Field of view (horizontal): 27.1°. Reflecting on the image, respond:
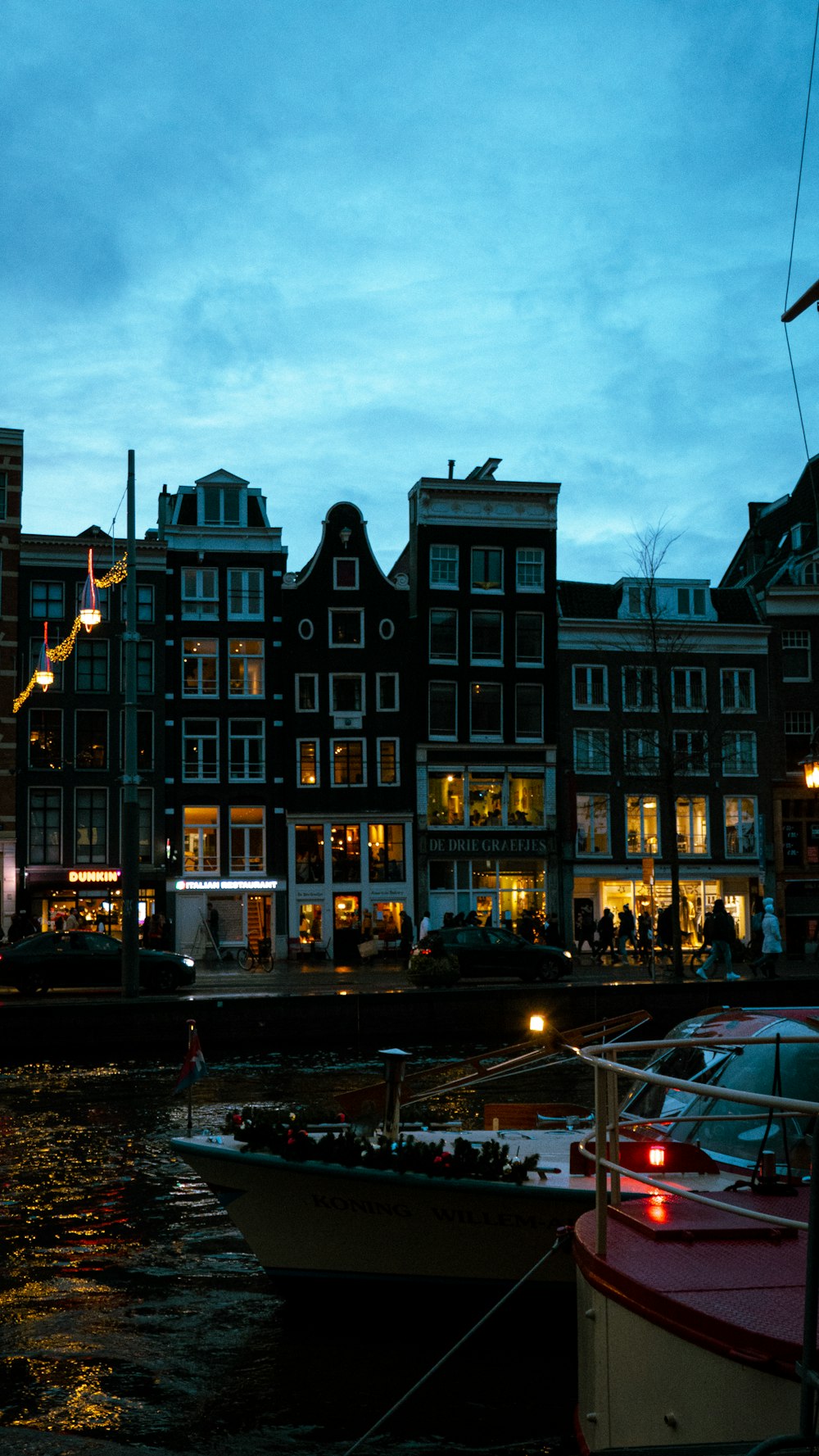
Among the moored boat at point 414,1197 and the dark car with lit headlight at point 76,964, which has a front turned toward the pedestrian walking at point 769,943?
the dark car with lit headlight

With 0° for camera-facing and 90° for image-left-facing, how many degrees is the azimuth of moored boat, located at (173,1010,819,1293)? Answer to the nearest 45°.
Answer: approximately 90°

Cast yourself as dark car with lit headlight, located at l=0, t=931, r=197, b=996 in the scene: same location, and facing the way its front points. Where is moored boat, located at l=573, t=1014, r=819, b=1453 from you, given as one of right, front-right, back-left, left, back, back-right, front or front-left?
right

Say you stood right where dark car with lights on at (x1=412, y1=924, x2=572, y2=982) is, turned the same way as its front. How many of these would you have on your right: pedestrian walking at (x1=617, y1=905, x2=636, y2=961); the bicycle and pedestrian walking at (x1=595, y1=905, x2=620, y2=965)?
0

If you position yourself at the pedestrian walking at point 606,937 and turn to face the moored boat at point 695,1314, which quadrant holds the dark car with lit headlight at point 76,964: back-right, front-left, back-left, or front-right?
front-right

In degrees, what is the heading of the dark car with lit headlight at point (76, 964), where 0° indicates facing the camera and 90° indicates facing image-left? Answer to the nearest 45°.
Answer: approximately 270°

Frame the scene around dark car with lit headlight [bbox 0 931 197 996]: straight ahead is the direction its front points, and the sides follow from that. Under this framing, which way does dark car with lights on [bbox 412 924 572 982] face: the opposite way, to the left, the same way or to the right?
the same way

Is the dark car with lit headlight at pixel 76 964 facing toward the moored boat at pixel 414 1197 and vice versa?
no

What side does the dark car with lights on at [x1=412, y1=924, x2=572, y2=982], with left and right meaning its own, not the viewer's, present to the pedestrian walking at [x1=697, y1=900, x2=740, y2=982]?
front

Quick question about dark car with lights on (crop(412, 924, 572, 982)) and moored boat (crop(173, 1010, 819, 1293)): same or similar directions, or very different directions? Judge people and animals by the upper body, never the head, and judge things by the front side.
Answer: very different directions

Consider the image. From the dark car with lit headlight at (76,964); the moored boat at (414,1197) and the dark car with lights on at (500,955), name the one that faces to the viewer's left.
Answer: the moored boat

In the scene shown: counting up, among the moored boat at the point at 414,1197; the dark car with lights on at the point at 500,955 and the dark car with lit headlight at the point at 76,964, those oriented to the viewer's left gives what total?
1

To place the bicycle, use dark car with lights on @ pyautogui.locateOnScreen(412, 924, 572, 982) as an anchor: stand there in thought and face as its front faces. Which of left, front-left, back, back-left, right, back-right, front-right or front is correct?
back-left

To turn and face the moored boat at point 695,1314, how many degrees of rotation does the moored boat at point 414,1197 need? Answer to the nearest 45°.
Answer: approximately 90° to its left

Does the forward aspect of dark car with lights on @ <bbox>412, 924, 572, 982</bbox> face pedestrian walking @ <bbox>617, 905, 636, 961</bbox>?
no

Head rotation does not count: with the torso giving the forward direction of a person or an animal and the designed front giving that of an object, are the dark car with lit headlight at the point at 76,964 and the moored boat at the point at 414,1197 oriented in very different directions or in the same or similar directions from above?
very different directions

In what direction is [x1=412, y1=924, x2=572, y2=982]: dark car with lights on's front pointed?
to the viewer's right

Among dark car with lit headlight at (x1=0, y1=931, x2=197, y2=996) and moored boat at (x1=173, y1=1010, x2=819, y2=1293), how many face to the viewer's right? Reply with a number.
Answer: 1

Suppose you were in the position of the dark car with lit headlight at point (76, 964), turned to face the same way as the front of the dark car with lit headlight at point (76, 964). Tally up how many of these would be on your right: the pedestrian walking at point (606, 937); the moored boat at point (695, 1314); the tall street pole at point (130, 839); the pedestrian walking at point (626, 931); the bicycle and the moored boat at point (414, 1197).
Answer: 3

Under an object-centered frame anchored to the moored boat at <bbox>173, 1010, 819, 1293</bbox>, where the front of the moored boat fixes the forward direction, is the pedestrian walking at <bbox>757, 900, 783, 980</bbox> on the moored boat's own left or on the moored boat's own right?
on the moored boat's own right
